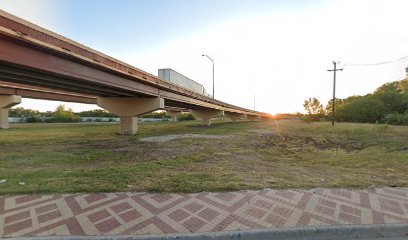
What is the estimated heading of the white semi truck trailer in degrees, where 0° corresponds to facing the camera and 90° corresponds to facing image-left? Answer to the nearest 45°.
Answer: approximately 225°

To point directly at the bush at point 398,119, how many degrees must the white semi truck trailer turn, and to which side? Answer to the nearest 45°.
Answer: approximately 45° to its right
